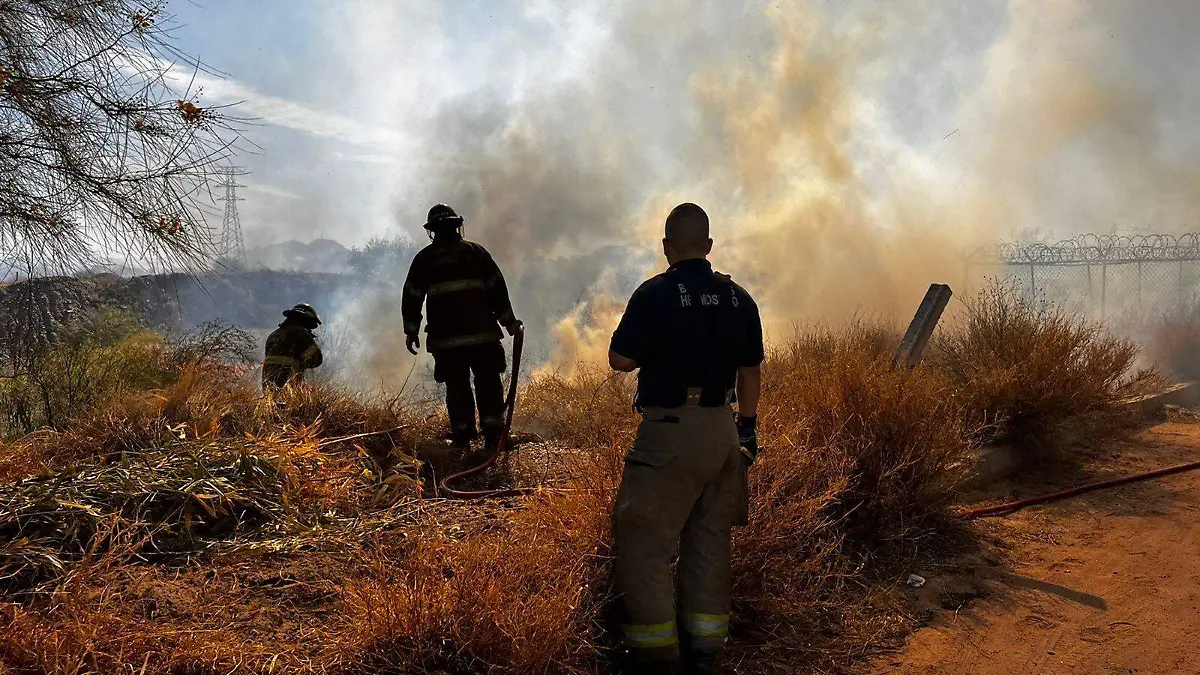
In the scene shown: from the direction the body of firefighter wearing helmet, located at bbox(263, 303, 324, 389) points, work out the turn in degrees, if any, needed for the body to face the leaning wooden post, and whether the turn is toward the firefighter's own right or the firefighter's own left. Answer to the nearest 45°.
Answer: approximately 90° to the firefighter's own right

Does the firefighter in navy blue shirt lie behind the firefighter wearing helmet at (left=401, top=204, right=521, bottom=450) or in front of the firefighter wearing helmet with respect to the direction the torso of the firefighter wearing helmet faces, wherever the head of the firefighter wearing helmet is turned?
behind

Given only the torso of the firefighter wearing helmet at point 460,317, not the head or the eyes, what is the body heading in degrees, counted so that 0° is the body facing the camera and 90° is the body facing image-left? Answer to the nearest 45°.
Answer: approximately 180°

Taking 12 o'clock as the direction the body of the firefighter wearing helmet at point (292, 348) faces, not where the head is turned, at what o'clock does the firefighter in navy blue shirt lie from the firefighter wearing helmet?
The firefighter in navy blue shirt is roughly at 4 o'clock from the firefighter wearing helmet.

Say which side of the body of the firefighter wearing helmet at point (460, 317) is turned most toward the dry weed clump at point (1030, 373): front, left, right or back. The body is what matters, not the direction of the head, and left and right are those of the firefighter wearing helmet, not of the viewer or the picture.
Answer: right

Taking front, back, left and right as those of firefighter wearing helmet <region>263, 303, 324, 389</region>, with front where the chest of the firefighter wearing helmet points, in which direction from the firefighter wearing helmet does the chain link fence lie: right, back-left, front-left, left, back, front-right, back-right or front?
front-right

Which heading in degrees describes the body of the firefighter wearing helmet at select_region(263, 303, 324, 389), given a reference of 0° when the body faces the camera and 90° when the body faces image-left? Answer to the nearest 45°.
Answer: approximately 225°

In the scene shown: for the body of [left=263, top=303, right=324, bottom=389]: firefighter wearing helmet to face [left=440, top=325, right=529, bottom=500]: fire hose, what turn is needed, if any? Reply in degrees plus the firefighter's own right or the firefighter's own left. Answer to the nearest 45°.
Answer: approximately 90° to the firefighter's own right

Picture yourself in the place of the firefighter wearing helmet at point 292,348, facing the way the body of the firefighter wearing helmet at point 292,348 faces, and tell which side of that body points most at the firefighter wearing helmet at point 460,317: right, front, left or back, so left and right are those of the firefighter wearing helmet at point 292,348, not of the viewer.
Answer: right

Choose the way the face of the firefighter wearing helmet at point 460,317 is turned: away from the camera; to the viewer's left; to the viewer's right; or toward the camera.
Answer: away from the camera

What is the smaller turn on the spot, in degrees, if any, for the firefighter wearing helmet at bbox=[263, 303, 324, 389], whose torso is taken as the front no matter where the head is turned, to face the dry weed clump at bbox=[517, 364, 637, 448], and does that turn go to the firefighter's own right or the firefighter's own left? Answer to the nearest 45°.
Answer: approximately 45° to the firefighter's own right

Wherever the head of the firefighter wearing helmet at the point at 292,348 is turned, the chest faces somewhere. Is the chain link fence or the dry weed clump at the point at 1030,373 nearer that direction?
the chain link fence

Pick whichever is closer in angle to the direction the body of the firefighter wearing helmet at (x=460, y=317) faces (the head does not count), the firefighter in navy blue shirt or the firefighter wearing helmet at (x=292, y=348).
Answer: the firefighter wearing helmet

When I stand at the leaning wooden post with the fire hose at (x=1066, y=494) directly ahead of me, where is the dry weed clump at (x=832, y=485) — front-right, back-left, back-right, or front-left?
front-right

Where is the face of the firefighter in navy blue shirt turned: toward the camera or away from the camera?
away from the camera
